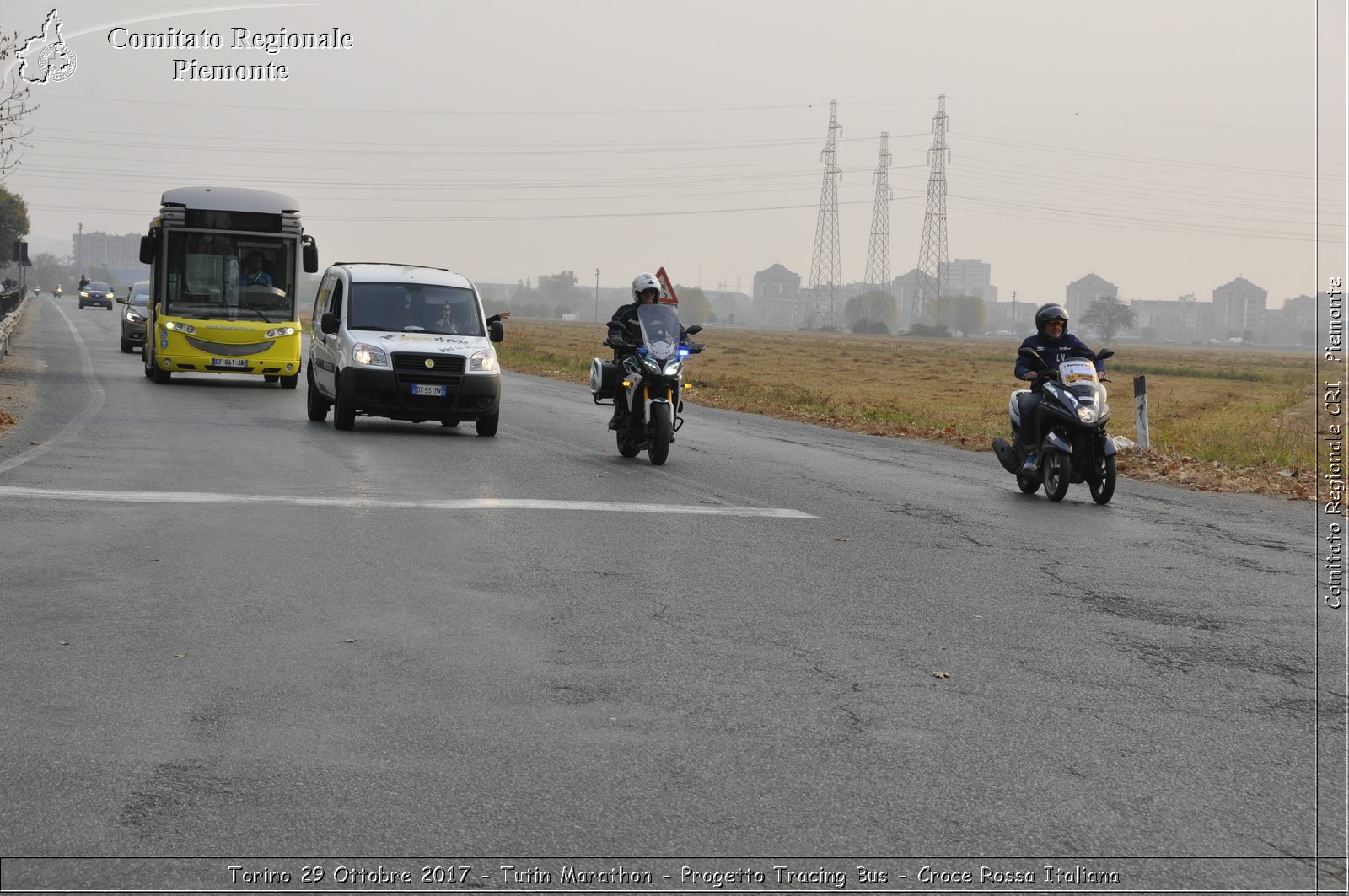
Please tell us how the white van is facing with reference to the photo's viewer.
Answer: facing the viewer and to the right of the viewer

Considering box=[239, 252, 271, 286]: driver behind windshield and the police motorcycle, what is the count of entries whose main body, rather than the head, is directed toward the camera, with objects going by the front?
2

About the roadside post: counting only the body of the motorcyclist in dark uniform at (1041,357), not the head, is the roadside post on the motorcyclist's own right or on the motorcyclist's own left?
on the motorcyclist's own left

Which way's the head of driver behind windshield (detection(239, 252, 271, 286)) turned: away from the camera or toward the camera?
toward the camera

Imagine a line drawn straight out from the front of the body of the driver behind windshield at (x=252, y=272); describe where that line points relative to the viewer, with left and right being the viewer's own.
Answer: facing the viewer

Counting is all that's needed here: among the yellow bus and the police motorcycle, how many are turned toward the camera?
2

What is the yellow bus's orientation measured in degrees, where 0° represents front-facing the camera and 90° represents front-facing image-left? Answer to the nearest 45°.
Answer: approximately 0°

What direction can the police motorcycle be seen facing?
toward the camera
